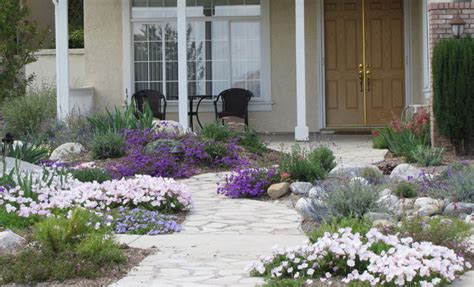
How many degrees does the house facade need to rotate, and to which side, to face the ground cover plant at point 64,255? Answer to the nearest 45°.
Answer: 0° — it already faces it

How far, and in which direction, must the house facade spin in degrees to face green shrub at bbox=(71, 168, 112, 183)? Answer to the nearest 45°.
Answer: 0° — it already faces it

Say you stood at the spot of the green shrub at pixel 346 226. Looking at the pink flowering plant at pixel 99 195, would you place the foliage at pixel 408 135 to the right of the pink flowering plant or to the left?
right

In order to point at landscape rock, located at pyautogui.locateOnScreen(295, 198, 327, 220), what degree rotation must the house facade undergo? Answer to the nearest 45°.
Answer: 0° — it already faces it

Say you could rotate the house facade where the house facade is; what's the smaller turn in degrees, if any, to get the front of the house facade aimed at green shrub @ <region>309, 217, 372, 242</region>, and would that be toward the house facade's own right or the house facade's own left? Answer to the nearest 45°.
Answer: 0° — it already faces it

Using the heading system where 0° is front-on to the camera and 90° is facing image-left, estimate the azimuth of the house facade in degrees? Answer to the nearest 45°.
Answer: approximately 0°

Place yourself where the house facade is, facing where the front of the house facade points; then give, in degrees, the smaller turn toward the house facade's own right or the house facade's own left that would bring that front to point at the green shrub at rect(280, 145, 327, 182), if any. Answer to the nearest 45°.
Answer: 0° — it already faces it

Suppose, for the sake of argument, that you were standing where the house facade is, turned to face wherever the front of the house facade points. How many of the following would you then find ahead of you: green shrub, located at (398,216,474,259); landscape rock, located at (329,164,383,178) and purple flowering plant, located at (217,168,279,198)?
3
